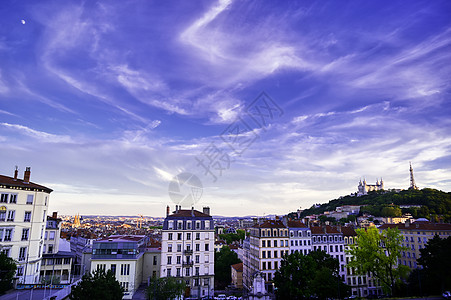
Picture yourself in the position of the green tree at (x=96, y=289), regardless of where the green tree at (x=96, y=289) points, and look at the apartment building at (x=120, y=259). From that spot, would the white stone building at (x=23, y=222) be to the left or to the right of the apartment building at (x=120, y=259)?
left

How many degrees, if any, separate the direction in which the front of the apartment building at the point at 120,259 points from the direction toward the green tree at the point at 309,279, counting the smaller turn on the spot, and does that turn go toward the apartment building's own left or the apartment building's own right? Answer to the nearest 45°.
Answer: approximately 45° to the apartment building's own left

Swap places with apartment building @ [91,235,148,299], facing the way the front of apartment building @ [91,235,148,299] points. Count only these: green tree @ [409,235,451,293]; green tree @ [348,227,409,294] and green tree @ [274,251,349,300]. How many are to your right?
0

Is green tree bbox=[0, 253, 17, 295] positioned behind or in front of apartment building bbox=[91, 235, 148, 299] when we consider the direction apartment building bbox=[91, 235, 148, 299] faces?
in front

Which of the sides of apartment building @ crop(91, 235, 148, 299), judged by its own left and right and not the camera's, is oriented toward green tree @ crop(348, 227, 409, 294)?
left

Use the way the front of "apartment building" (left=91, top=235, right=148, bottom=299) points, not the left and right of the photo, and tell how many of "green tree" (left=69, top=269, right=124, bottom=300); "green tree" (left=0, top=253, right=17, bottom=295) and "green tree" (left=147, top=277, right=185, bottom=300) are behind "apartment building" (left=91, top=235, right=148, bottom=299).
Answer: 0

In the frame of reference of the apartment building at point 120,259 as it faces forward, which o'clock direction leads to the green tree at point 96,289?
The green tree is roughly at 12 o'clock from the apartment building.

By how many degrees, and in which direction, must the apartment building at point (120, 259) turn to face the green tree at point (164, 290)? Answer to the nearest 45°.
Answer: approximately 45° to its left

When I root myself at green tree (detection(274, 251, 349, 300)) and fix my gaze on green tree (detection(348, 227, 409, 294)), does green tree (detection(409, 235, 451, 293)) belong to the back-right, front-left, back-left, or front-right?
front-right

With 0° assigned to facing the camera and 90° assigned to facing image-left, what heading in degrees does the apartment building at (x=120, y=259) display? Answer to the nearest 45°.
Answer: approximately 0°

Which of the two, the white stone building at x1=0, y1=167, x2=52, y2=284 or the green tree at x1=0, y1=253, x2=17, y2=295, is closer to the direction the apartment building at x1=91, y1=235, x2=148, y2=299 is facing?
the green tree
